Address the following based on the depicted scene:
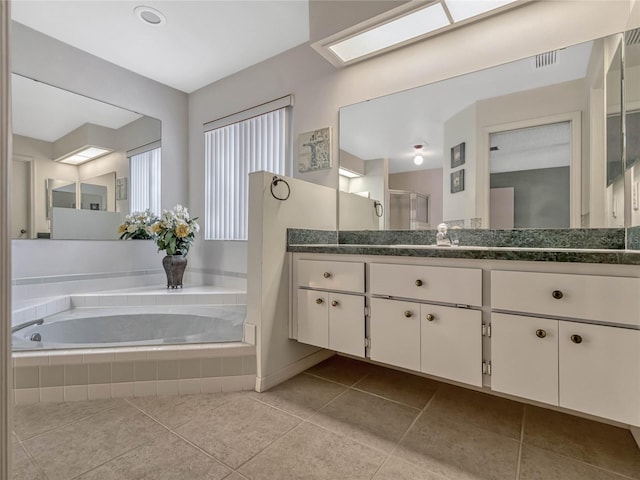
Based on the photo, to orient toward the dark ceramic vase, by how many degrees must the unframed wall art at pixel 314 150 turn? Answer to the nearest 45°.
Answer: approximately 45° to its right

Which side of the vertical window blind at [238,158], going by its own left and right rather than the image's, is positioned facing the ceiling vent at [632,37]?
left

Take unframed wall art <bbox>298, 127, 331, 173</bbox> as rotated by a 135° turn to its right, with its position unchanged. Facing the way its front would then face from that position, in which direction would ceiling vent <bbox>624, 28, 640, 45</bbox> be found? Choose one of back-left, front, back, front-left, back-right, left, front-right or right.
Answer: back-right

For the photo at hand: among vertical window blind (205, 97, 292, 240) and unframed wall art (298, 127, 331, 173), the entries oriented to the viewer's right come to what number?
0

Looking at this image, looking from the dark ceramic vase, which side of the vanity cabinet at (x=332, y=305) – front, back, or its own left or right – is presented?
right

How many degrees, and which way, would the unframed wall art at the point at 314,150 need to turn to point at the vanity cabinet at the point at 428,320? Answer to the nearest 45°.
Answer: approximately 90° to its left

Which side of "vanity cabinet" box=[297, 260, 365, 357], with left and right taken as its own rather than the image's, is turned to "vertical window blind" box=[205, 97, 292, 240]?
right

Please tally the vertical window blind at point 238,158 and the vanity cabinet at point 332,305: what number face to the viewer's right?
0

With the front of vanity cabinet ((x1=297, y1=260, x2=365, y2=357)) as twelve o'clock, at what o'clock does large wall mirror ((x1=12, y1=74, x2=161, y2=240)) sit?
The large wall mirror is roughly at 2 o'clock from the vanity cabinet.
